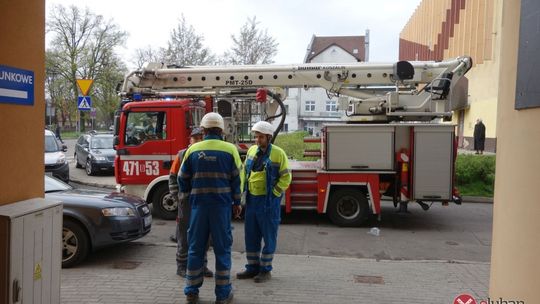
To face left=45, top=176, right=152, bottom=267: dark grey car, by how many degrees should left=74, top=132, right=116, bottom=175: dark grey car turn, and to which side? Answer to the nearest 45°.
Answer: approximately 45° to its right

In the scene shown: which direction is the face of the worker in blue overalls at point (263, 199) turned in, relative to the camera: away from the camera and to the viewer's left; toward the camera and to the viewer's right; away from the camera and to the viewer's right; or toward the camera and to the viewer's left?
toward the camera and to the viewer's left

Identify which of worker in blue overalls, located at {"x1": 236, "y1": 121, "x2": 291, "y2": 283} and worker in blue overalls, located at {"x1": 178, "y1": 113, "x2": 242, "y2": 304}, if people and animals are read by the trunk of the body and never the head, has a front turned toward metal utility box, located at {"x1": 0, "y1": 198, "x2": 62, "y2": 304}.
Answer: worker in blue overalls, located at {"x1": 236, "y1": 121, "x2": 291, "y2": 283}

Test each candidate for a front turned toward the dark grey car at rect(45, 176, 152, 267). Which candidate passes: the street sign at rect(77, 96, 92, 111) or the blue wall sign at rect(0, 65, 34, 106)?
the street sign at rect(77, 96, 92, 111)

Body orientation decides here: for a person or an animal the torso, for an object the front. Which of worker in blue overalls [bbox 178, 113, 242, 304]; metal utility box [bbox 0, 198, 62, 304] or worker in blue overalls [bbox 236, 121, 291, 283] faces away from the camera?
worker in blue overalls [bbox 178, 113, 242, 304]

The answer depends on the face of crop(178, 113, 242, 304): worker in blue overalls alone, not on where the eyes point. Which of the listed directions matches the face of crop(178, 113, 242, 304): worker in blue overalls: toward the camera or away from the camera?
away from the camera

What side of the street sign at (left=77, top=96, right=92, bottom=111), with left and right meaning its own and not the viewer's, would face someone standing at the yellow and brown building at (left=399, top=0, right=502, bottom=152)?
left

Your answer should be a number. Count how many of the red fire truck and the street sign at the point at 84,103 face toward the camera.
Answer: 1

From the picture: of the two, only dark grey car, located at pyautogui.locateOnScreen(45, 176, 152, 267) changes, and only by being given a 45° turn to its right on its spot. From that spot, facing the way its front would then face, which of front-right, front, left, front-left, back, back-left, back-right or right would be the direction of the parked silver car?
back

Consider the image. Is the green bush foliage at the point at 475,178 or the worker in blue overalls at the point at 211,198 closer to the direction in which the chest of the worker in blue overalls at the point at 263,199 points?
the worker in blue overalls

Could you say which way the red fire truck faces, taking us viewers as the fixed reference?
facing to the left of the viewer

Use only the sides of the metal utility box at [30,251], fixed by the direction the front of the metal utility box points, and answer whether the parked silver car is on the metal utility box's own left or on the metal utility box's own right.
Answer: on the metal utility box's own left

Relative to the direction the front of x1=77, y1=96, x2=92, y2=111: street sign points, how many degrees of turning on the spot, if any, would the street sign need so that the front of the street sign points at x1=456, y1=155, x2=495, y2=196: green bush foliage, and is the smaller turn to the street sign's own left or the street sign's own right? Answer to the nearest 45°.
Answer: approximately 45° to the street sign's own left
